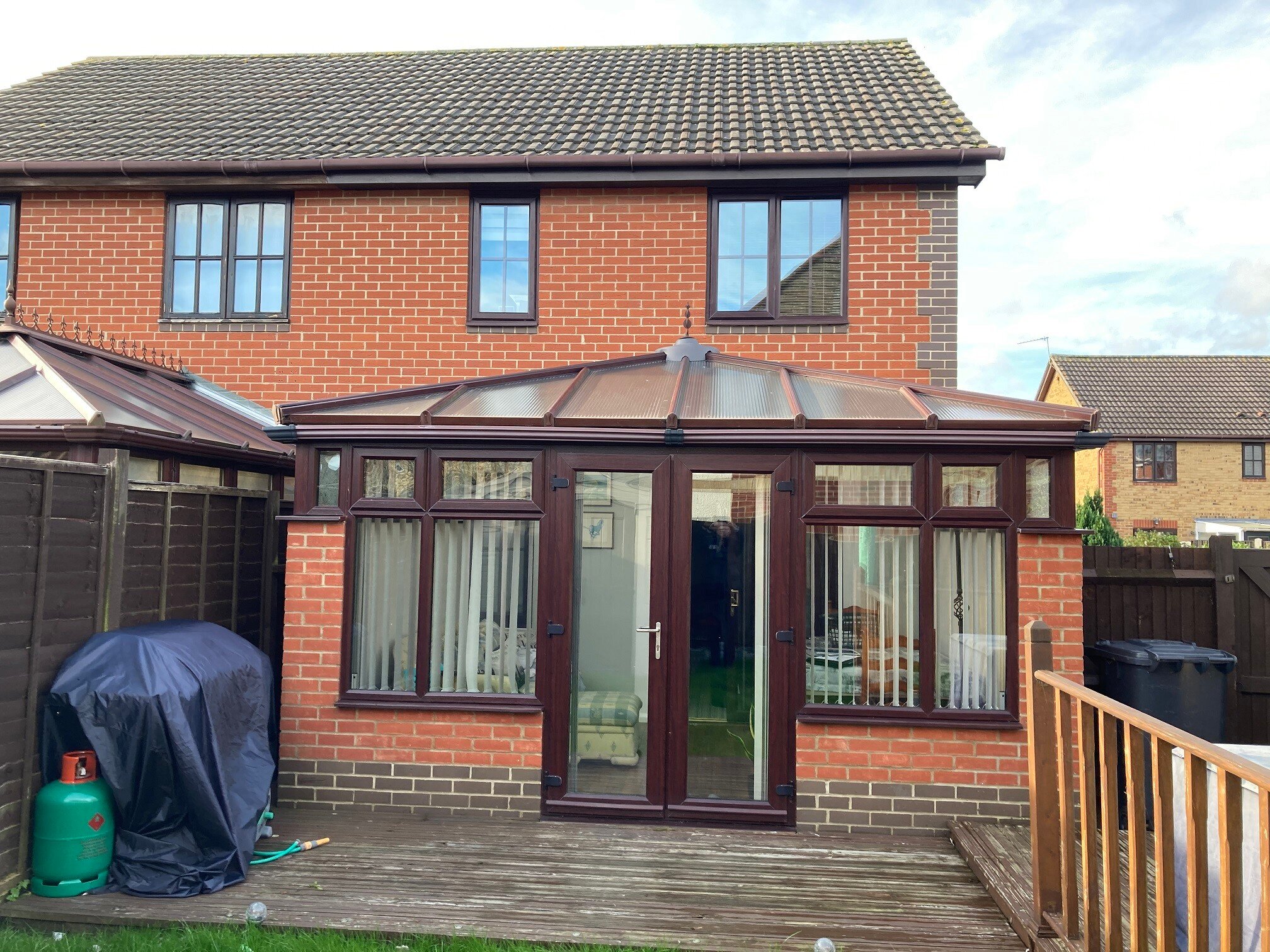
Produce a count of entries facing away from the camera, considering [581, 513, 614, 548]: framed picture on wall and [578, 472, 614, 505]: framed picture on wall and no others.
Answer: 0

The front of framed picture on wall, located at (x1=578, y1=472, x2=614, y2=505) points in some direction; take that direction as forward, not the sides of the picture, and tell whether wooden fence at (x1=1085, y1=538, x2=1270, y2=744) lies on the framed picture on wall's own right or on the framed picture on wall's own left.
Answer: on the framed picture on wall's own left

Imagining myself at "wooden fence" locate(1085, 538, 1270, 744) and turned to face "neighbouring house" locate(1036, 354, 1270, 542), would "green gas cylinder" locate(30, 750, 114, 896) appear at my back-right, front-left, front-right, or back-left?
back-left

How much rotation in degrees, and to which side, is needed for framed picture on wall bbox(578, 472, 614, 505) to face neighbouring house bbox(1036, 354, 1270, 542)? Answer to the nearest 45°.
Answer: approximately 135° to its left

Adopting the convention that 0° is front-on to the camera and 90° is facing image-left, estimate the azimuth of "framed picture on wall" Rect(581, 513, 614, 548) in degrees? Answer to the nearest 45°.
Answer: approximately 0°

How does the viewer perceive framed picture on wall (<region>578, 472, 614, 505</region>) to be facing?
facing the viewer

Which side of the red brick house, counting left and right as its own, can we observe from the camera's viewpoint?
back

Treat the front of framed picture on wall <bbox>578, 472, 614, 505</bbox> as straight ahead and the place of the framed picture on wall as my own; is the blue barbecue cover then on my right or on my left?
on my right
